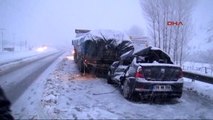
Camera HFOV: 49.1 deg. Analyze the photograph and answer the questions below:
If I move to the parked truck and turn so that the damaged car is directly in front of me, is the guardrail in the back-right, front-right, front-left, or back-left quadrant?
front-left

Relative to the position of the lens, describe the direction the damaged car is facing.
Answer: facing away from the viewer and to the left of the viewer

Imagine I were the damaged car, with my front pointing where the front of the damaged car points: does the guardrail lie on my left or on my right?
on my right

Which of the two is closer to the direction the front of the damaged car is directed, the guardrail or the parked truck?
the parked truck

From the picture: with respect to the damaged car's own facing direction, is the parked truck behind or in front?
in front
